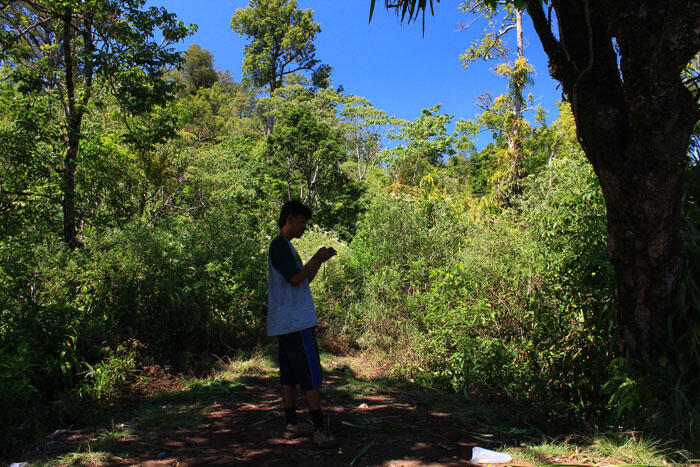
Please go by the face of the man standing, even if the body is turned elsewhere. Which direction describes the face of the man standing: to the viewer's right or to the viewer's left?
to the viewer's right

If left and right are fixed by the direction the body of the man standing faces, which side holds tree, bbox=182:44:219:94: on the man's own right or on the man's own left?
on the man's own left

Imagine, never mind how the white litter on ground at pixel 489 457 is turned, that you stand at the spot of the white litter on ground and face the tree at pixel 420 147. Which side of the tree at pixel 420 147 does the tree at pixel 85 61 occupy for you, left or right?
left

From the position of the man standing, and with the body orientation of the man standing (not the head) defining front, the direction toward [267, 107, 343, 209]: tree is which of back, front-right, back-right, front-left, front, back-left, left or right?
left

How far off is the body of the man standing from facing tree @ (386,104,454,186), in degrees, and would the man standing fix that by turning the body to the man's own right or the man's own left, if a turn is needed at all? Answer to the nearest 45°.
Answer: approximately 90° to the man's own left

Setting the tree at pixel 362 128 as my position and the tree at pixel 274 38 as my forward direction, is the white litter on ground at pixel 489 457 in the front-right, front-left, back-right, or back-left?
back-left

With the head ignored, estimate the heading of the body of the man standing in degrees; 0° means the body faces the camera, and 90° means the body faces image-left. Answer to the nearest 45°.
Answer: approximately 270°

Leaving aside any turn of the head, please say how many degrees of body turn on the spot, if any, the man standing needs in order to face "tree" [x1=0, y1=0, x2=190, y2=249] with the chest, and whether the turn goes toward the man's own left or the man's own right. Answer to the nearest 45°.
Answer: approximately 135° to the man's own left

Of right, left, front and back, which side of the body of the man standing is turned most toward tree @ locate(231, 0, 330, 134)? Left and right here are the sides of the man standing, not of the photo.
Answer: left

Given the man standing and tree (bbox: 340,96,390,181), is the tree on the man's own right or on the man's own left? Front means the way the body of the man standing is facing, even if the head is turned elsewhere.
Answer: on the man's own left
